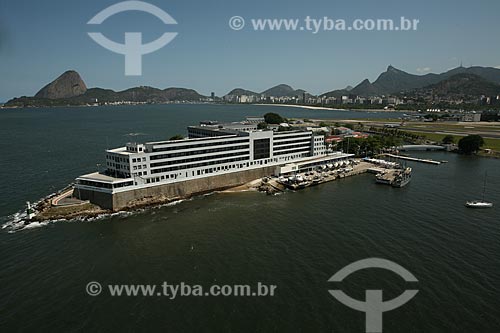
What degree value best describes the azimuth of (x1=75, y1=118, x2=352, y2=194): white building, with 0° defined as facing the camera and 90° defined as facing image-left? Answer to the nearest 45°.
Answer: approximately 315°
